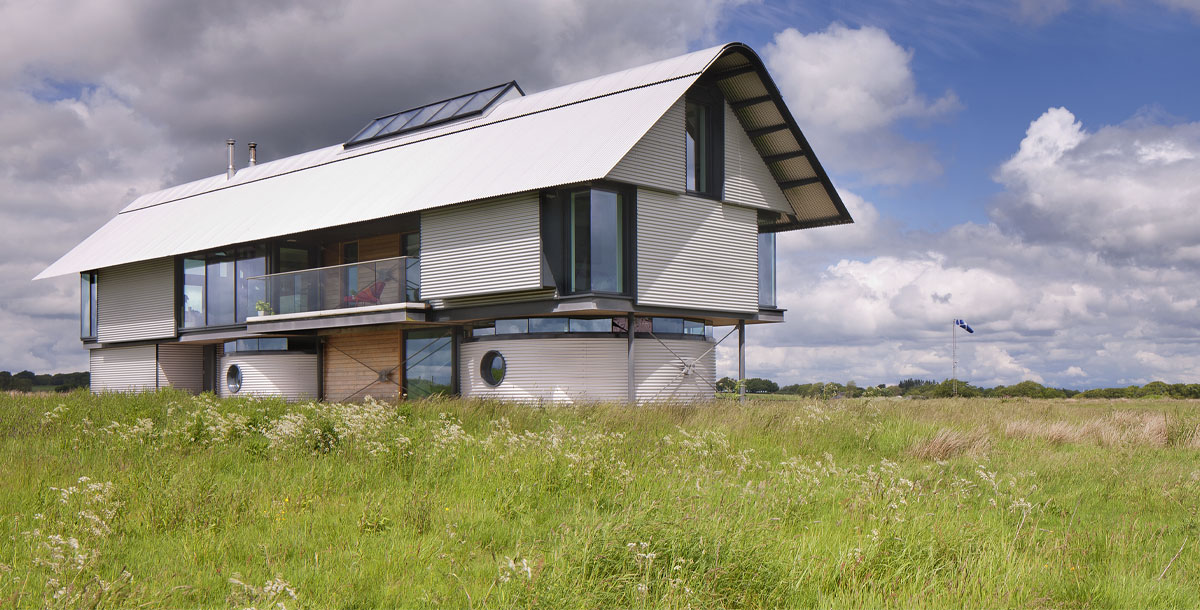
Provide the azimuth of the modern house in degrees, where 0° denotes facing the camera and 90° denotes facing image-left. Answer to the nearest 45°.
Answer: approximately 45°
